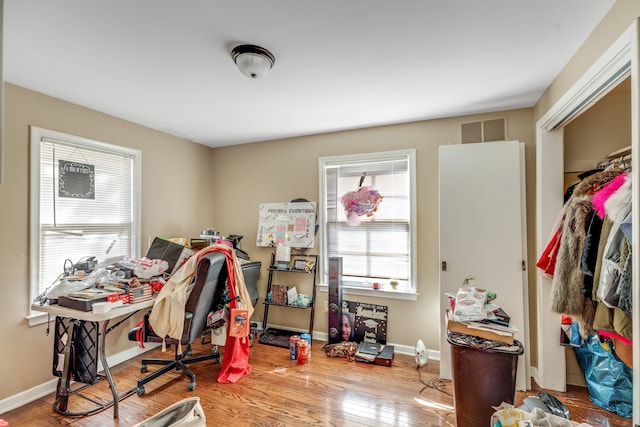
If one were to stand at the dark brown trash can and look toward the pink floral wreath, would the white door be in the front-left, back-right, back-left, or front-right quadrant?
front-right

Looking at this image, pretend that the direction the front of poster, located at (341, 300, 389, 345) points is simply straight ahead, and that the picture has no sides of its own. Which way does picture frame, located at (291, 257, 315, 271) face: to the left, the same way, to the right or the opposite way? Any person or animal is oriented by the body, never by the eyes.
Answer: the same way

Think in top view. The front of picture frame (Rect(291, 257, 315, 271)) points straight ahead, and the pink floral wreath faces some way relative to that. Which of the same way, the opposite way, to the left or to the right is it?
the same way

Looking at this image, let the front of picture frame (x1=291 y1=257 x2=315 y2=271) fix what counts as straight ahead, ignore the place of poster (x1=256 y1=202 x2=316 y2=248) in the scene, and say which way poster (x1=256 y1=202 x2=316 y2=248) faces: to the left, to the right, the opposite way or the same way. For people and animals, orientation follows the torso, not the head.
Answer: the same way

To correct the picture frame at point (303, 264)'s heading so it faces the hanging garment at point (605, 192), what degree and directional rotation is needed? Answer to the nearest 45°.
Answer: approximately 45° to its left

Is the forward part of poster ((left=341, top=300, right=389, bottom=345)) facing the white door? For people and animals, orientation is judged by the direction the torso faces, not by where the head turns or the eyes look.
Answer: no

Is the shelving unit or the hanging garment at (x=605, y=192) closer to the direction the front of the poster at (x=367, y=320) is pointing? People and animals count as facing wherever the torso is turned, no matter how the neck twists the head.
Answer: the hanging garment

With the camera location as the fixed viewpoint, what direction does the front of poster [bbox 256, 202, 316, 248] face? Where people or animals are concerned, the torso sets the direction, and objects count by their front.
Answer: facing the viewer

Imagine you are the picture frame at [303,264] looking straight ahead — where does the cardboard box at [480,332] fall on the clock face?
The cardboard box is roughly at 11 o'clock from the picture frame.

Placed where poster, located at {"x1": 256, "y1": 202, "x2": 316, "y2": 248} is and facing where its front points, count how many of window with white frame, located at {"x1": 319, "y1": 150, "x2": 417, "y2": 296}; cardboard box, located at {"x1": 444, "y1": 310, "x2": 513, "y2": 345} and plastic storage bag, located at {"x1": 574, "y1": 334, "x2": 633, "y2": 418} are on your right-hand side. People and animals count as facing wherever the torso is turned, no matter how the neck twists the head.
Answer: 0

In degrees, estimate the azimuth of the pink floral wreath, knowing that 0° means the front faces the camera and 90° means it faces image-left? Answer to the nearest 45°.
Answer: approximately 0°

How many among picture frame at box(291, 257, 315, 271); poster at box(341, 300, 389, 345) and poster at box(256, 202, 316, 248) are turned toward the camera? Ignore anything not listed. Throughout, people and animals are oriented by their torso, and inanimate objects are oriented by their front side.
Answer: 3

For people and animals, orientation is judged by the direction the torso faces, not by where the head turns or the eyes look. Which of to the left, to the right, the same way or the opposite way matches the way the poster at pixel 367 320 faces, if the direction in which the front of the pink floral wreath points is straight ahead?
the same way

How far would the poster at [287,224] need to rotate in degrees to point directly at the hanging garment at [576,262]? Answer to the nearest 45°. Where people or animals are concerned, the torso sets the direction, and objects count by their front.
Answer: approximately 45° to its left

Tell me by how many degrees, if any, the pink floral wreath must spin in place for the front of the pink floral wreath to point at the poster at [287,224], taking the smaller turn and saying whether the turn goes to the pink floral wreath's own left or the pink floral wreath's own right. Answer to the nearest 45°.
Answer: approximately 90° to the pink floral wreath's own right

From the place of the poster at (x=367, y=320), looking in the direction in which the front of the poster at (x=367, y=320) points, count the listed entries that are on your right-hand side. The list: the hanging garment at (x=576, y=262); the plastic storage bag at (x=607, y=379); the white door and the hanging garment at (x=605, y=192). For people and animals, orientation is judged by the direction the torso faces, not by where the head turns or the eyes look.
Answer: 0

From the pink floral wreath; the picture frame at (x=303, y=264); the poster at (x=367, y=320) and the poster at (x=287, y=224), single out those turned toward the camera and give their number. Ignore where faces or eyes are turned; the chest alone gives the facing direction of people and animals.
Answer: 4

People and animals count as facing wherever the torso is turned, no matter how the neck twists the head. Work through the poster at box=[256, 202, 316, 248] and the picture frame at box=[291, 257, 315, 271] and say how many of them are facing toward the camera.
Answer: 2

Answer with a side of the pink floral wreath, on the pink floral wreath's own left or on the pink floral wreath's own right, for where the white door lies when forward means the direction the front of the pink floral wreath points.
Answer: on the pink floral wreath's own left

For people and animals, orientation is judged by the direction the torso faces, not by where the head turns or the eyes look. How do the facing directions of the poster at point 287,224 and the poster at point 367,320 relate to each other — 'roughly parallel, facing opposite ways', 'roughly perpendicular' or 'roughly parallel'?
roughly parallel
